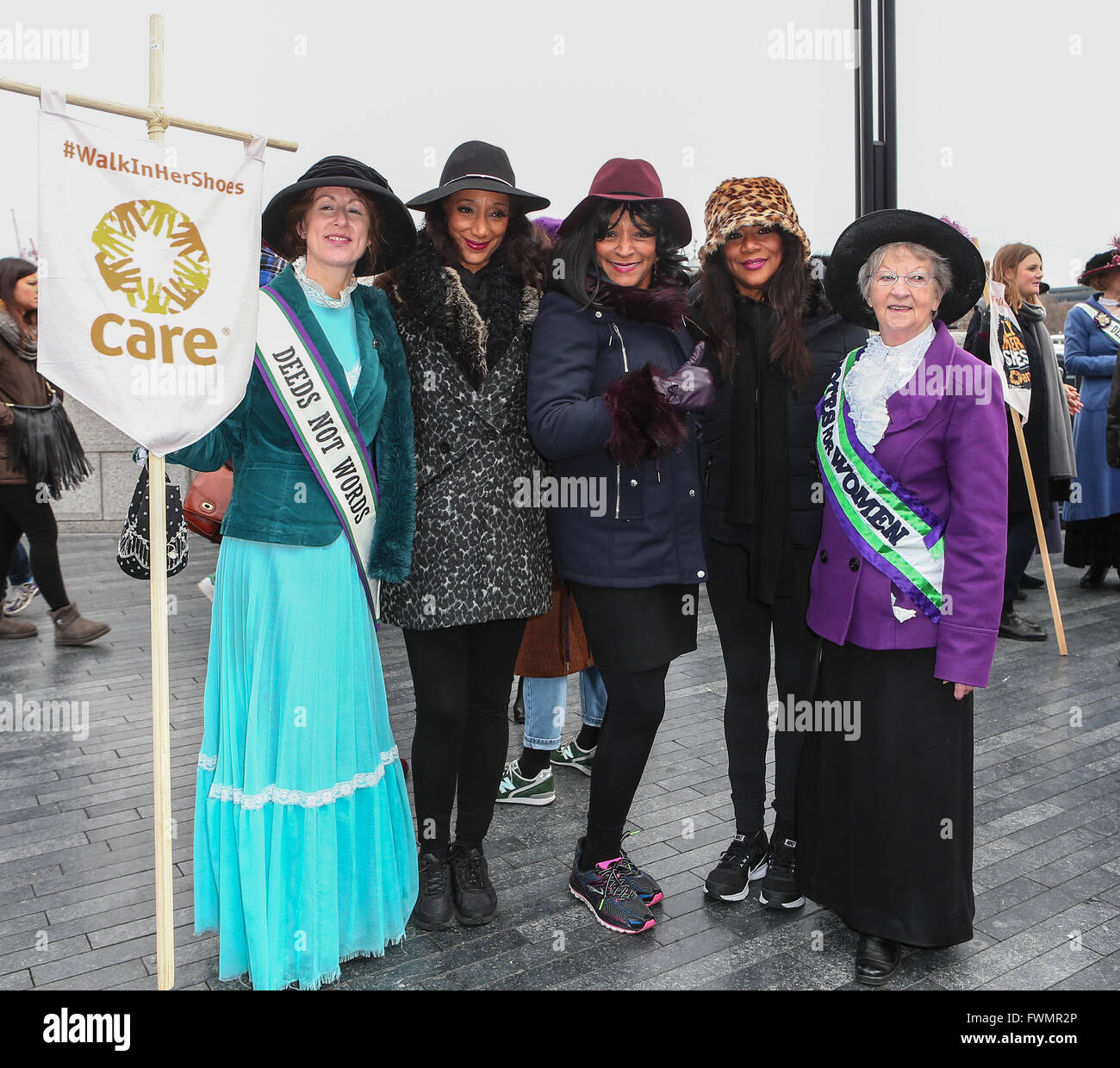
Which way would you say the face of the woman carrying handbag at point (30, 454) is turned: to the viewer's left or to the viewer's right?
to the viewer's right

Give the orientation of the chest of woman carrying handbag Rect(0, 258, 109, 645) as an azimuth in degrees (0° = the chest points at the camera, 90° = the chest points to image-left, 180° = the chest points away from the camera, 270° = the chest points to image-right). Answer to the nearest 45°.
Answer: approximately 270°

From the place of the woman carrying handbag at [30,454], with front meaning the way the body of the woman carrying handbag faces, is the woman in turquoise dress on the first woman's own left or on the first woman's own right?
on the first woman's own right

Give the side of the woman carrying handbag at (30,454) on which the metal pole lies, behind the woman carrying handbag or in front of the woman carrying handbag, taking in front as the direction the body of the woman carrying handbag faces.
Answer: in front
